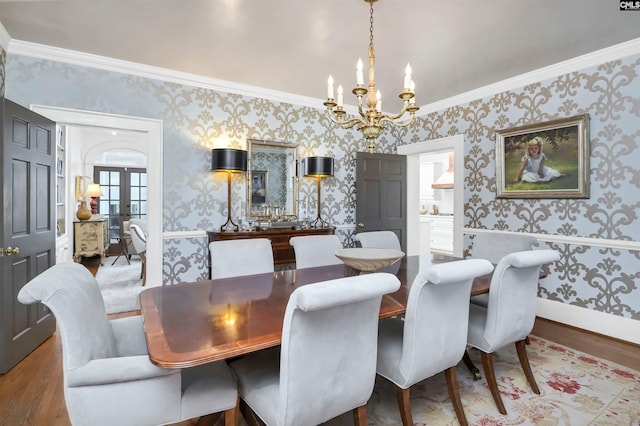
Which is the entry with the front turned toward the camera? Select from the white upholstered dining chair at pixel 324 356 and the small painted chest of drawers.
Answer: the small painted chest of drawers

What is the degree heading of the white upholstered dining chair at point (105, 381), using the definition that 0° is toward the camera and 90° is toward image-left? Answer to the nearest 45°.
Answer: approximately 270°

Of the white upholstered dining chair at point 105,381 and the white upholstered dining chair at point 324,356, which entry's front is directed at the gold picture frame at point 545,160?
the white upholstered dining chair at point 105,381

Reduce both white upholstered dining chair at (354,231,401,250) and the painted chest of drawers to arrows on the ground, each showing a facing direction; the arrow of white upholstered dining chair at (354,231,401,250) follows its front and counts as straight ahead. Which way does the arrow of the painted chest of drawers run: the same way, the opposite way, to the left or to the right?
the same way

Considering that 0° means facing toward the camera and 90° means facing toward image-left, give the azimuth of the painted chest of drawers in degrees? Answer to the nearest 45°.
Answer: approximately 0°

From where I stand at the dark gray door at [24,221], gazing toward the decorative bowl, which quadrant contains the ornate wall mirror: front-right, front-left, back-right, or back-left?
front-left

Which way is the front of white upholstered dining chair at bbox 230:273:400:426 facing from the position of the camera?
facing away from the viewer and to the left of the viewer

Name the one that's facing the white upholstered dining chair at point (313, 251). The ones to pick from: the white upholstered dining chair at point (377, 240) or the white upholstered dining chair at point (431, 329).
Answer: the white upholstered dining chair at point (431, 329)

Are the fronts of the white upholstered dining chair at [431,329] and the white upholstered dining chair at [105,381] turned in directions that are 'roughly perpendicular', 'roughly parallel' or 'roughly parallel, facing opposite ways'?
roughly perpendicular

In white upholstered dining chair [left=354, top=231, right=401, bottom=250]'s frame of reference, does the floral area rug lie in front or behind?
in front

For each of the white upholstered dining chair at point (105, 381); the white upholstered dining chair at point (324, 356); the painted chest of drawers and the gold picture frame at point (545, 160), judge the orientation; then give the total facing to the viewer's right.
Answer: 1

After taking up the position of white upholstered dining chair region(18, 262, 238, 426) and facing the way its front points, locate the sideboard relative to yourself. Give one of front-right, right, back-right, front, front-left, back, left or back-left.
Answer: front-left

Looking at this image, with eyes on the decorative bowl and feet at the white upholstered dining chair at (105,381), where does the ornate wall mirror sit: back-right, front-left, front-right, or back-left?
front-left

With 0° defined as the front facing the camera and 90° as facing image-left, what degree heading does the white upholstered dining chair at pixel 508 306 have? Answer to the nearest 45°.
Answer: approximately 135°

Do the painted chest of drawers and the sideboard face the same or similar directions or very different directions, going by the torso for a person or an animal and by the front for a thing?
same or similar directions

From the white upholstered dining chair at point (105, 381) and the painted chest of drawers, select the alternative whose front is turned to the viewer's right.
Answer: the white upholstered dining chair

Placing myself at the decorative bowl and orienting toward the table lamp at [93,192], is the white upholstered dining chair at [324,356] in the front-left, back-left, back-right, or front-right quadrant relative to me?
back-left
